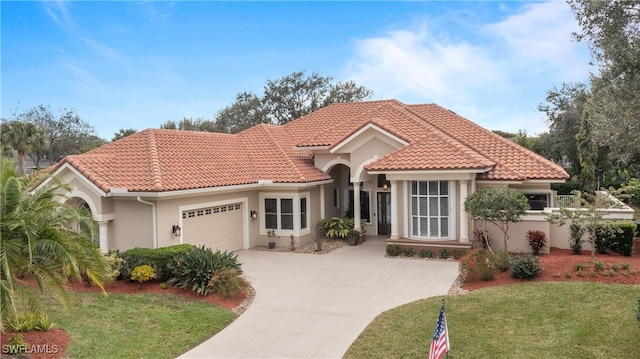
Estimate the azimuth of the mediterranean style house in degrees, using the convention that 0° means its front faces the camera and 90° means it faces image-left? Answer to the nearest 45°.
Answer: approximately 0°

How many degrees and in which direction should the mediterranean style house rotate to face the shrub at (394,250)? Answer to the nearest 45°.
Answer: approximately 90° to its left

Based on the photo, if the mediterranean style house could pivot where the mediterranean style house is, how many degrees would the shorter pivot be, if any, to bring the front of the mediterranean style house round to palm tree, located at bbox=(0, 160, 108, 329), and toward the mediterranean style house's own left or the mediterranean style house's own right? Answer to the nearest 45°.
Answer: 0° — it already faces it

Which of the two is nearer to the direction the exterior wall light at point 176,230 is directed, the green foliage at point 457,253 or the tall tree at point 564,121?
the green foliage

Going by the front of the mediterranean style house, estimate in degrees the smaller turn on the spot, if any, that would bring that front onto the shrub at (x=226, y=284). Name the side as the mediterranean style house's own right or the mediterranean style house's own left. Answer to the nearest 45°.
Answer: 0° — it already faces it

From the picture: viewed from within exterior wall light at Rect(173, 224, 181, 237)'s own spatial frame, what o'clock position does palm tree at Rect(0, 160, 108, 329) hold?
The palm tree is roughly at 2 o'clock from the exterior wall light.

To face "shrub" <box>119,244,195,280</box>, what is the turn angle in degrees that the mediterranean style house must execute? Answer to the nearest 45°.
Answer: approximately 45° to its right

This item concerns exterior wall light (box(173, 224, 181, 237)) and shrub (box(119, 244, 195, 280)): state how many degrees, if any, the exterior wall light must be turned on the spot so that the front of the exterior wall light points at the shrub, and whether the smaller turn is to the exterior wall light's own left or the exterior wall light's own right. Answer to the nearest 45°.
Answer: approximately 45° to the exterior wall light's own right
